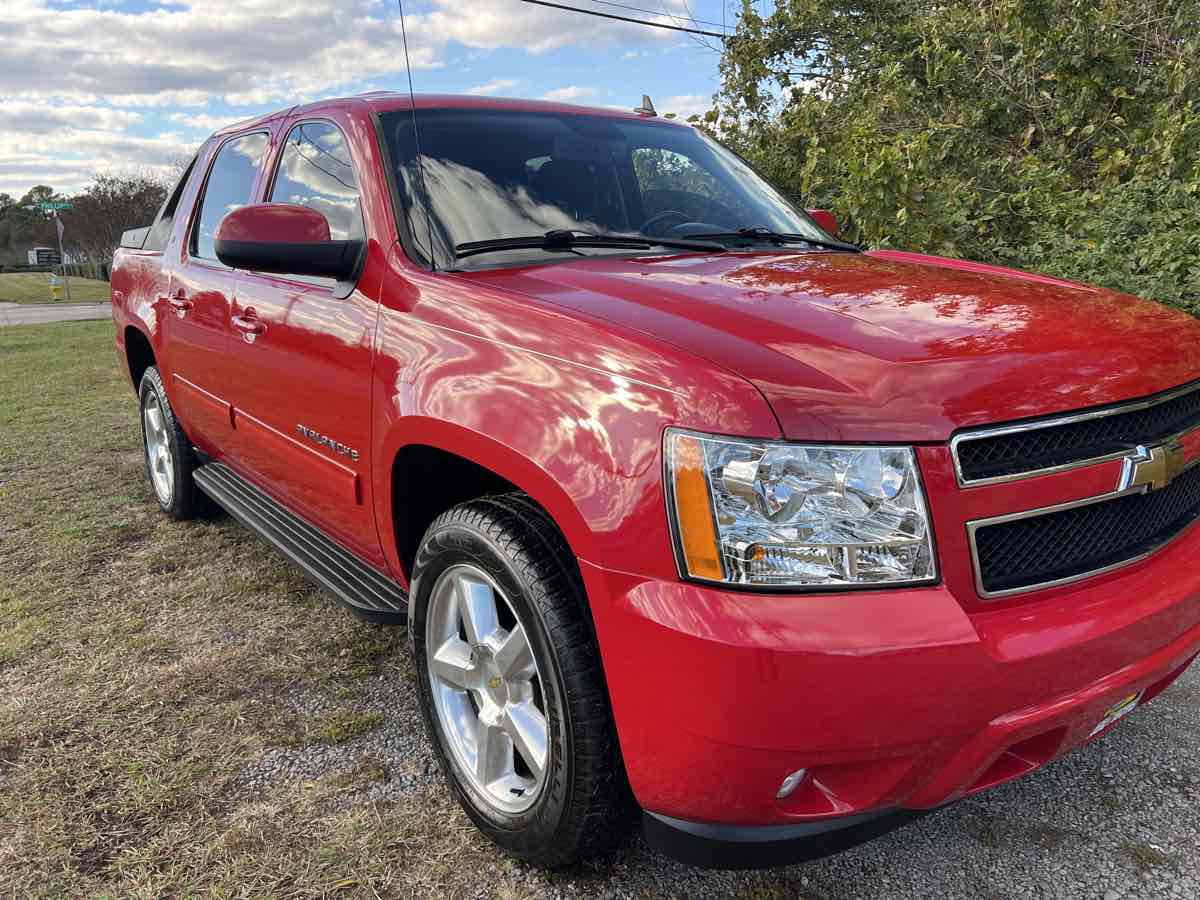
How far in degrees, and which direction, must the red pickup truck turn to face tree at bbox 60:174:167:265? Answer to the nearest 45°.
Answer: approximately 180°

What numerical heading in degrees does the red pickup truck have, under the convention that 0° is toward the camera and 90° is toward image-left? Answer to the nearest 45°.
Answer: approximately 315°

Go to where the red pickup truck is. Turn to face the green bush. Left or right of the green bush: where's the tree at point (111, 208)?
left
